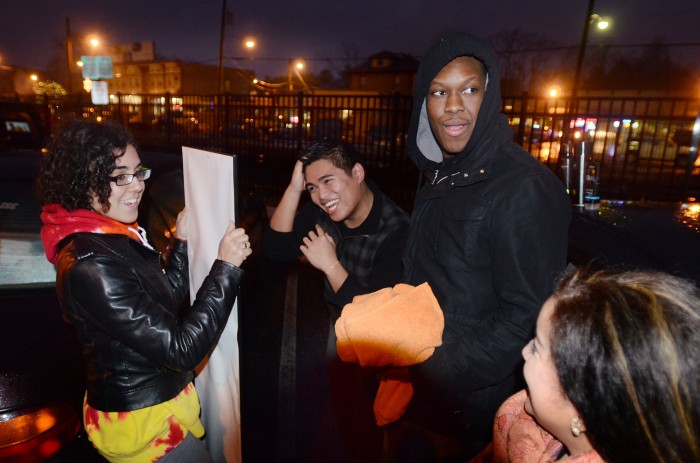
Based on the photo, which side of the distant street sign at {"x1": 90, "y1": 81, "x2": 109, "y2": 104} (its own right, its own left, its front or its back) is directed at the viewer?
front

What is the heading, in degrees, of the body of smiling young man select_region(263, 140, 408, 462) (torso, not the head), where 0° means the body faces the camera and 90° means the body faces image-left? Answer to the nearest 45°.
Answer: approximately 45°

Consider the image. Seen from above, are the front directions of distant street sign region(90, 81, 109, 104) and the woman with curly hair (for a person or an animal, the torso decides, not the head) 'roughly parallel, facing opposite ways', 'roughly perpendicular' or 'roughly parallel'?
roughly perpendicular

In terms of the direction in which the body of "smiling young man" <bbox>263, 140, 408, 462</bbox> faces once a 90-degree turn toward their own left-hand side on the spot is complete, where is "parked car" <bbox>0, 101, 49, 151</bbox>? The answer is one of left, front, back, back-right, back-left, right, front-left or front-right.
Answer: back

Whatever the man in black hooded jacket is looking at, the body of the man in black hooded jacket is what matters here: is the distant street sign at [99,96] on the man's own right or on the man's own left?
on the man's own right

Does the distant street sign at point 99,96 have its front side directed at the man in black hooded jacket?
yes

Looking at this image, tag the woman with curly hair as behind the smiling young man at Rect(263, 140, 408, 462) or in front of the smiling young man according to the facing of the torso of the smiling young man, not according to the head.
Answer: in front

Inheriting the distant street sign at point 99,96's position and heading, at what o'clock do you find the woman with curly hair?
The woman with curly hair is roughly at 12 o'clock from the distant street sign.

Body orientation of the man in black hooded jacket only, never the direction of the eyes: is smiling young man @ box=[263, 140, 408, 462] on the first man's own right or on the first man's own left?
on the first man's own right

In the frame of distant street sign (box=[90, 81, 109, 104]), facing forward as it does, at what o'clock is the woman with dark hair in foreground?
The woman with dark hair in foreground is roughly at 12 o'clock from the distant street sign.

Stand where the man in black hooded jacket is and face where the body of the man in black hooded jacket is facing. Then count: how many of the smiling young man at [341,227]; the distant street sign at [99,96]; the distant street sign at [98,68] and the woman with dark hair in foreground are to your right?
3

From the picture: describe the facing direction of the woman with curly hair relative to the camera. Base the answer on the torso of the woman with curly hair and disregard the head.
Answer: to the viewer's right

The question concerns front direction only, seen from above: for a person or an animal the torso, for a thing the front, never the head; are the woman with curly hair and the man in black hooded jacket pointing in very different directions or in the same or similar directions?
very different directions
